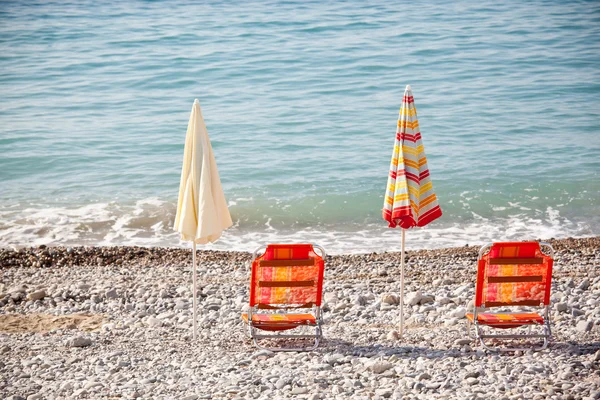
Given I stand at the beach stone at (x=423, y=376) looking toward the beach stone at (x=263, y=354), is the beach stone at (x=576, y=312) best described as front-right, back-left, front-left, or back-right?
back-right

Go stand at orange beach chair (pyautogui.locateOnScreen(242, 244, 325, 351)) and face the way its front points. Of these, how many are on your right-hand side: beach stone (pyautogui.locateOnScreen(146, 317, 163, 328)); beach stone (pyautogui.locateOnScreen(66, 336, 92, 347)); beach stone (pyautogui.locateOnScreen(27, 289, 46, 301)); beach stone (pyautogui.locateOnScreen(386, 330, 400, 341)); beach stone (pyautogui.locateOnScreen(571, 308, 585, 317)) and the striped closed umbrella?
3
